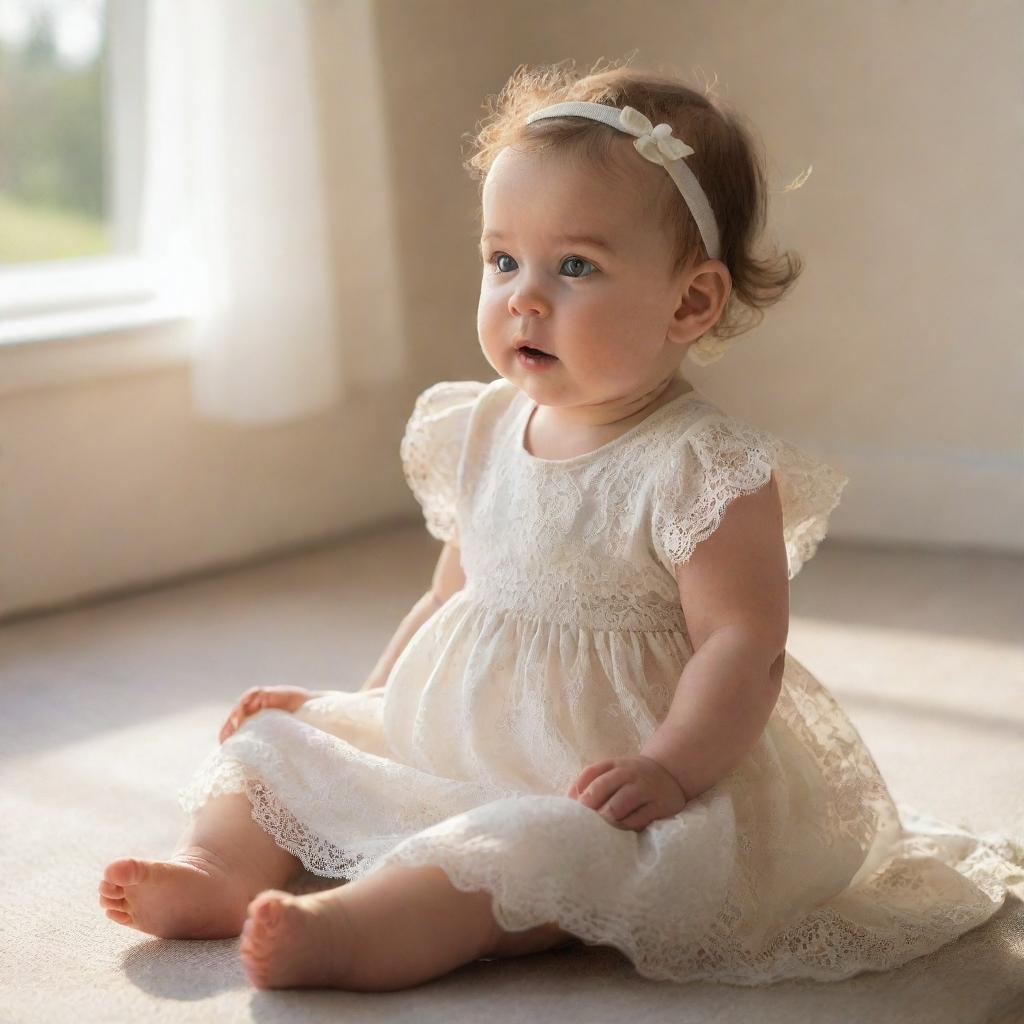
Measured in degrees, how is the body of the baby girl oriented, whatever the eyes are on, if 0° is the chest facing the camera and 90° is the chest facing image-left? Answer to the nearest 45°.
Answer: approximately 45°

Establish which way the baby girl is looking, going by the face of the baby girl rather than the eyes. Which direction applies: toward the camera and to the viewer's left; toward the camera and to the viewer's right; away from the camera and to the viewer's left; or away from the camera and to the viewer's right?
toward the camera and to the viewer's left

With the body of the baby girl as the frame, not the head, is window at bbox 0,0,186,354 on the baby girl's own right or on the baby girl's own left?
on the baby girl's own right

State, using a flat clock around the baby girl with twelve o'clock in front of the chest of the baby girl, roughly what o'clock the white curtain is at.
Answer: The white curtain is roughly at 4 o'clock from the baby girl.
